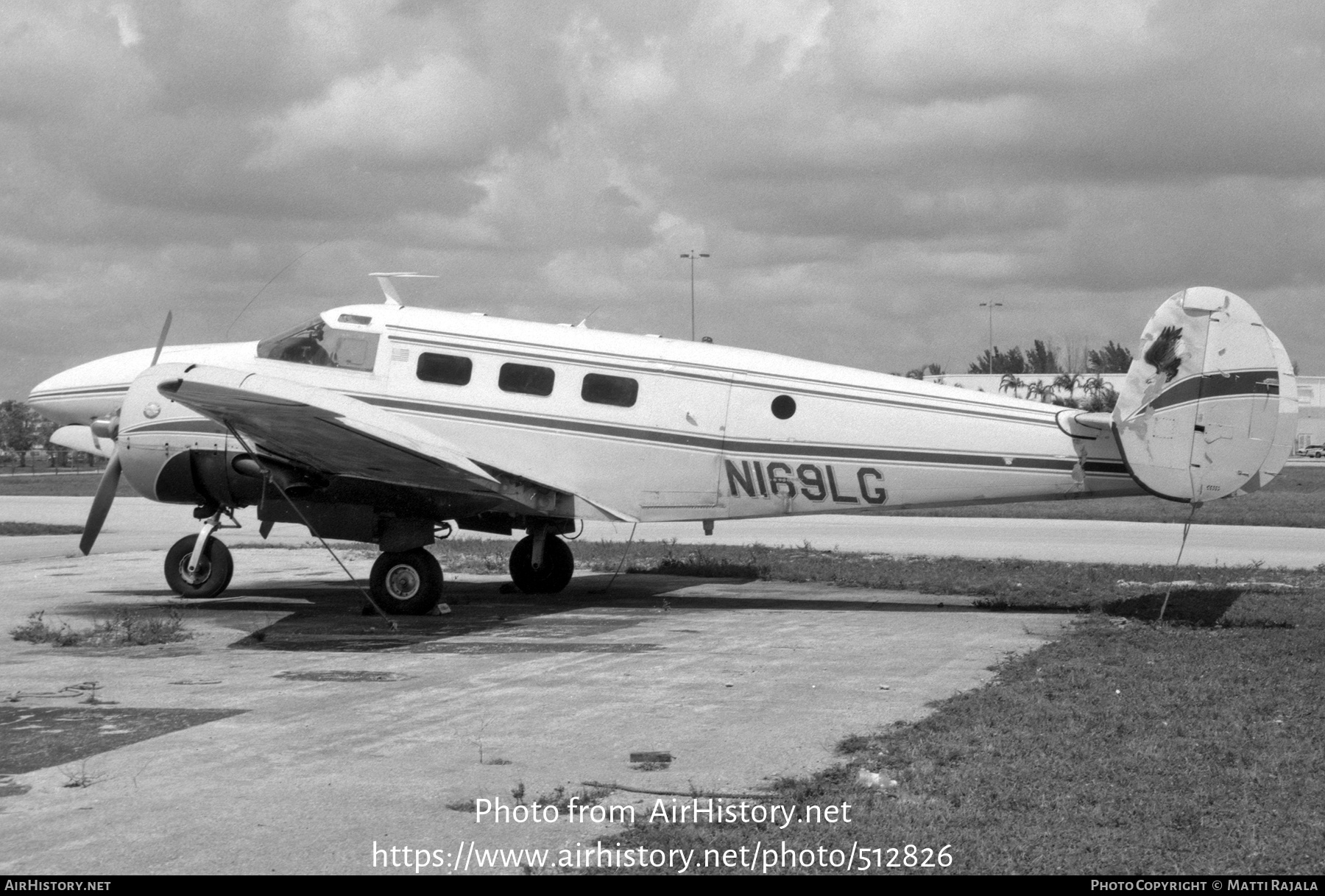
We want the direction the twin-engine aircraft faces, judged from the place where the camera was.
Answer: facing to the left of the viewer

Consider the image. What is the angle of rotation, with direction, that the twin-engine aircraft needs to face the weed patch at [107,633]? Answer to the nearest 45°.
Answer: approximately 45° to its left
